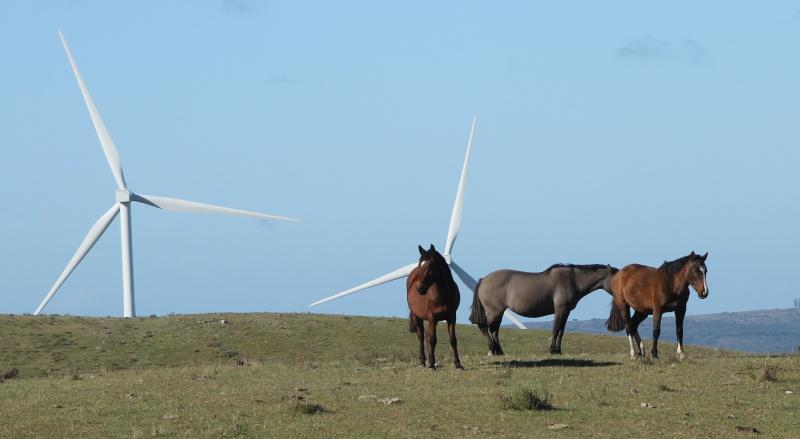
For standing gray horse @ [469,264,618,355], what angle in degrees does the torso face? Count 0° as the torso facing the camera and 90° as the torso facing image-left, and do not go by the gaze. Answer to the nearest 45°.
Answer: approximately 270°

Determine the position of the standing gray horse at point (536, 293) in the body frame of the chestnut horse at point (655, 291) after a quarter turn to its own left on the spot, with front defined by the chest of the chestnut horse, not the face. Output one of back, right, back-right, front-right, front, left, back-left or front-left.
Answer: left

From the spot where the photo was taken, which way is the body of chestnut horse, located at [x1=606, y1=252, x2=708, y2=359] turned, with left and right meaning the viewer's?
facing the viewer and to the right of the viewer
